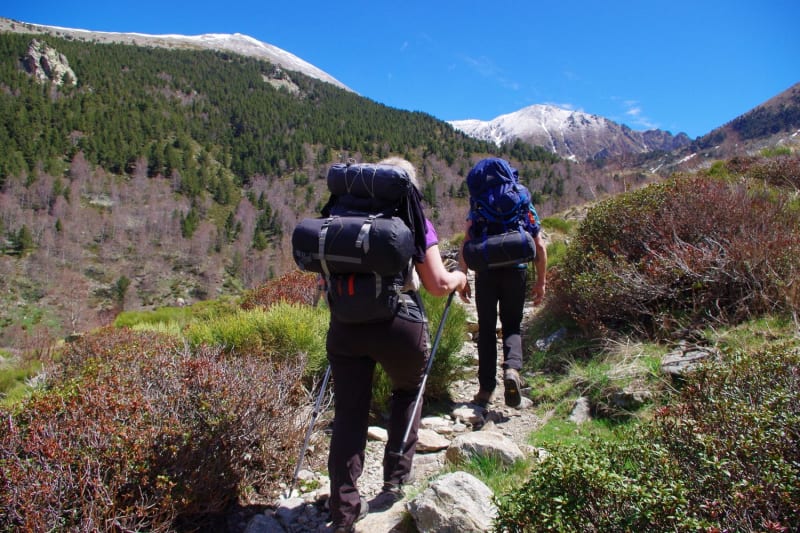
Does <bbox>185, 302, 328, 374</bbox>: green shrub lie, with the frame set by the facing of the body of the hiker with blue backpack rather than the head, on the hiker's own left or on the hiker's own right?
on the hiker's own left

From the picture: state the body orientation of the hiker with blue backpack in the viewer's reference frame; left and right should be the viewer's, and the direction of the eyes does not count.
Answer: facing away from the viewer

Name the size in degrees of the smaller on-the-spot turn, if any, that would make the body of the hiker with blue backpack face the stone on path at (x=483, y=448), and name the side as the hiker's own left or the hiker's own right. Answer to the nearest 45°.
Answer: approximately 180°

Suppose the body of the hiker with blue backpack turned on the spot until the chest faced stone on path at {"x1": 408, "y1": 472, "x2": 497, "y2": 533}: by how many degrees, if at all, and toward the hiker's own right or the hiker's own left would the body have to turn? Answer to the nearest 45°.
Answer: approximately 180°

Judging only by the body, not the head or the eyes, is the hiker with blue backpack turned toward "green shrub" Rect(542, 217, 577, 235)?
yes

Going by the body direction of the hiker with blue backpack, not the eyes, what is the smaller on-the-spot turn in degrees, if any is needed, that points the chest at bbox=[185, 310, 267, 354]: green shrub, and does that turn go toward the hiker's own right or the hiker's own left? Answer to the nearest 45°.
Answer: approximately 90° to the hiker's own left

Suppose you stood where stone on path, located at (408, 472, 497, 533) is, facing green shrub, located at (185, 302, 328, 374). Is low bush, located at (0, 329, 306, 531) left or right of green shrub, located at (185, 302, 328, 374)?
left
